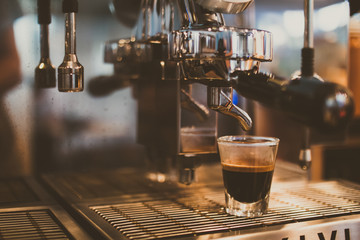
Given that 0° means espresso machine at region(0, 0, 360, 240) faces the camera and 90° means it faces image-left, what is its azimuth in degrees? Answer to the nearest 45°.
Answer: approximately 315°
